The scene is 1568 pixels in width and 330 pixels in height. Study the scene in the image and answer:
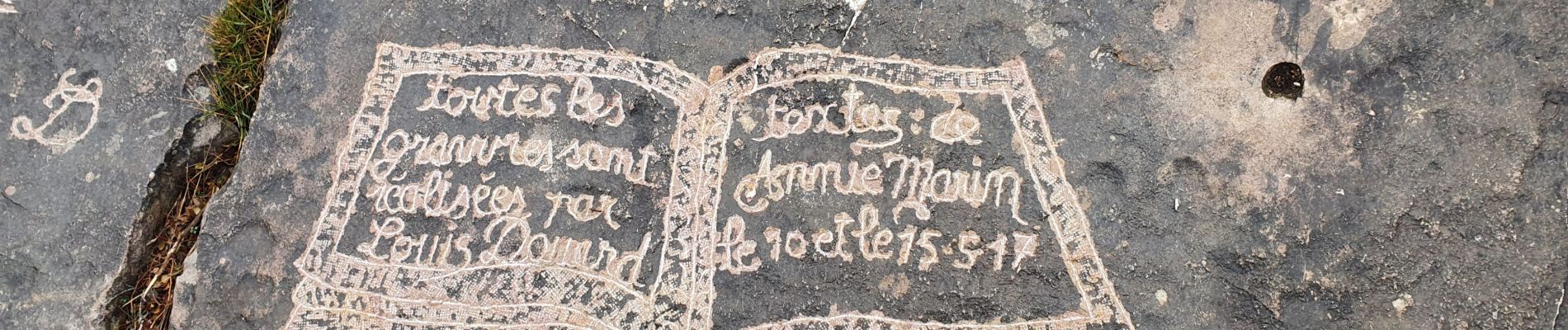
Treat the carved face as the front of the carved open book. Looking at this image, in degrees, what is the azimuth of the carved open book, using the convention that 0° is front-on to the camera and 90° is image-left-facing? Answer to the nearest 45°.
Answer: approximately 0°

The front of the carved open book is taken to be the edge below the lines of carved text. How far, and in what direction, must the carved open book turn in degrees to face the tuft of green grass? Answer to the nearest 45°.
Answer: approximately 90° to its right

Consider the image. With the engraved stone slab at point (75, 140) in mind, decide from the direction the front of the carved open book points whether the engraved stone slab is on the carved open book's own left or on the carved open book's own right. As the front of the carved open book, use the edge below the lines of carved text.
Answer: on the carved open book's own right

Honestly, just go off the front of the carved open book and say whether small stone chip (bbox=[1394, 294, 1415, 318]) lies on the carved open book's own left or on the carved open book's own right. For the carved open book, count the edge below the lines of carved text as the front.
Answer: on the carved open book's own left

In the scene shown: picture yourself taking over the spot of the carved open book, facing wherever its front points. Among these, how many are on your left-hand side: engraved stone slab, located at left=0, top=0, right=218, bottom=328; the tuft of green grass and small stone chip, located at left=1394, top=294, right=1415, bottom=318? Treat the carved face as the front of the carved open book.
1
